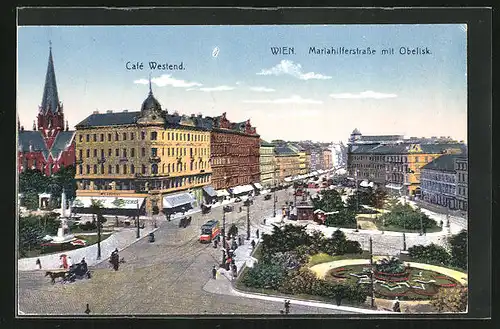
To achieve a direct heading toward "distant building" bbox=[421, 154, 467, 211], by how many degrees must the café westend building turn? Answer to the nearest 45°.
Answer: approximately 90° to its left

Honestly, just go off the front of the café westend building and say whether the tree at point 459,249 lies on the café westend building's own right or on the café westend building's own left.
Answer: on the café westend building's own left

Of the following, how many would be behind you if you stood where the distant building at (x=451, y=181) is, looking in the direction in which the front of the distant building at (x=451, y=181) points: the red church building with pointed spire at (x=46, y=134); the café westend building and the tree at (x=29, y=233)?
0

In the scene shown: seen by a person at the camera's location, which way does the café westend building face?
facing the viewer

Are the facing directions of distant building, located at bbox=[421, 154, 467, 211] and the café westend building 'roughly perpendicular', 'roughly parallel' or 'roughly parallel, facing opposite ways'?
roughly perpendicular

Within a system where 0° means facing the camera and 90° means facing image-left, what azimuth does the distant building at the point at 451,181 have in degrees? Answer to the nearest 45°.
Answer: approximately 45°

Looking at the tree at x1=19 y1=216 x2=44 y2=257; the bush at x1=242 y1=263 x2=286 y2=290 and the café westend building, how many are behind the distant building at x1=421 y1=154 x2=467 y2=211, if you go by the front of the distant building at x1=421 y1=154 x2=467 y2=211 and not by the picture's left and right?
0

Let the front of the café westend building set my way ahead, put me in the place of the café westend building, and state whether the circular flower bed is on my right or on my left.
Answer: on my left

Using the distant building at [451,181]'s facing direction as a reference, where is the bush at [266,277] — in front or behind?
in front

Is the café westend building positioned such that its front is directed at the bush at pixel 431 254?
no

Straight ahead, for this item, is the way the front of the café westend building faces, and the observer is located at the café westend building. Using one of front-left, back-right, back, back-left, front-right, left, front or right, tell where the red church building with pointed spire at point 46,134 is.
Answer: right

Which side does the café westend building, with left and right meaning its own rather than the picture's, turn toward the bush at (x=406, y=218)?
left

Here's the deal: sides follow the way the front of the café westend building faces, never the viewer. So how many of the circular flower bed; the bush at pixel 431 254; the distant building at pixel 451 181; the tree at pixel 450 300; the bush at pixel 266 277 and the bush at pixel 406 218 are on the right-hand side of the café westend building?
0

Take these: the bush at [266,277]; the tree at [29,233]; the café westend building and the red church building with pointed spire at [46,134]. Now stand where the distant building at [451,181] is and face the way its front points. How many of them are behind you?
0
